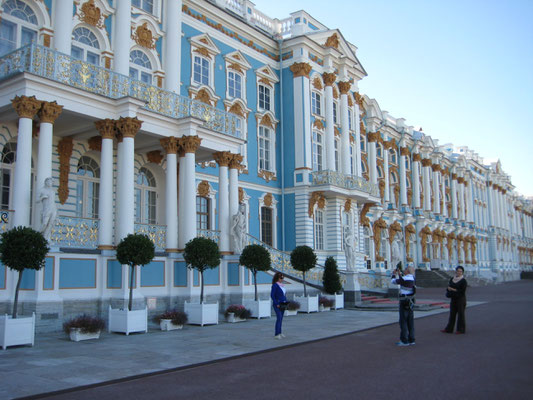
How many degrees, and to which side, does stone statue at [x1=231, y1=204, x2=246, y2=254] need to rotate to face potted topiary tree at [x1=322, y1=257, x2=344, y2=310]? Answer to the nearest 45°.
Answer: approximately 90° to its left

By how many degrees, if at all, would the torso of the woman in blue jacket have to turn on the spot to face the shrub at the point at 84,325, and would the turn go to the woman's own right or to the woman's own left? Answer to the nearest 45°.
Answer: approximately 180°

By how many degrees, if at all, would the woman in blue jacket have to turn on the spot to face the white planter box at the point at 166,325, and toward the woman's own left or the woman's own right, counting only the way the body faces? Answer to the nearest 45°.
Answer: approximately 135° to the woman's own left

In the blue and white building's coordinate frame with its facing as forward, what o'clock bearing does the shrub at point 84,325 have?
The shrub is roughly at 2 o'clock from the blue and white building.

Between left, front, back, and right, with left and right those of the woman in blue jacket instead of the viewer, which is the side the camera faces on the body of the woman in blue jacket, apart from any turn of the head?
right

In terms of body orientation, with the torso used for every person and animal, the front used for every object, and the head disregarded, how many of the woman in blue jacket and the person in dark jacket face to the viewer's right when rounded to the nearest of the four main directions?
1
